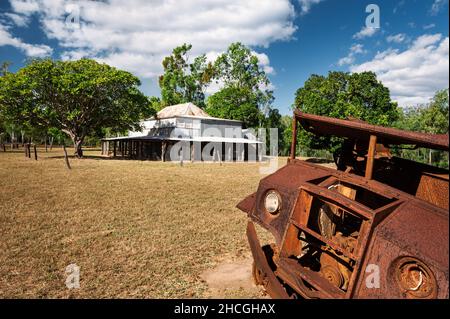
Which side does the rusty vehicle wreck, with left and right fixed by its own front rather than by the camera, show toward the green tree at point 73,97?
right

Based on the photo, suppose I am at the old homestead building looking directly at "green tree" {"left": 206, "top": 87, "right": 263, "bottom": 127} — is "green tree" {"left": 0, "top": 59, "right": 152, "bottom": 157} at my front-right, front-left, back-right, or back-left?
back-left

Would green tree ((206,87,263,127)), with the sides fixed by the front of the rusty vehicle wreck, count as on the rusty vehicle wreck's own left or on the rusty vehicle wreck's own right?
on the rusty vehicle wreck's own right

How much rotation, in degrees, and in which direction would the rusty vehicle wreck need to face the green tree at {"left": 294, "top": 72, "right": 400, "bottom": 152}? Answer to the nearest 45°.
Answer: approximately 135° to its right

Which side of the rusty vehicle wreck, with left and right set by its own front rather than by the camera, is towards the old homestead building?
right
